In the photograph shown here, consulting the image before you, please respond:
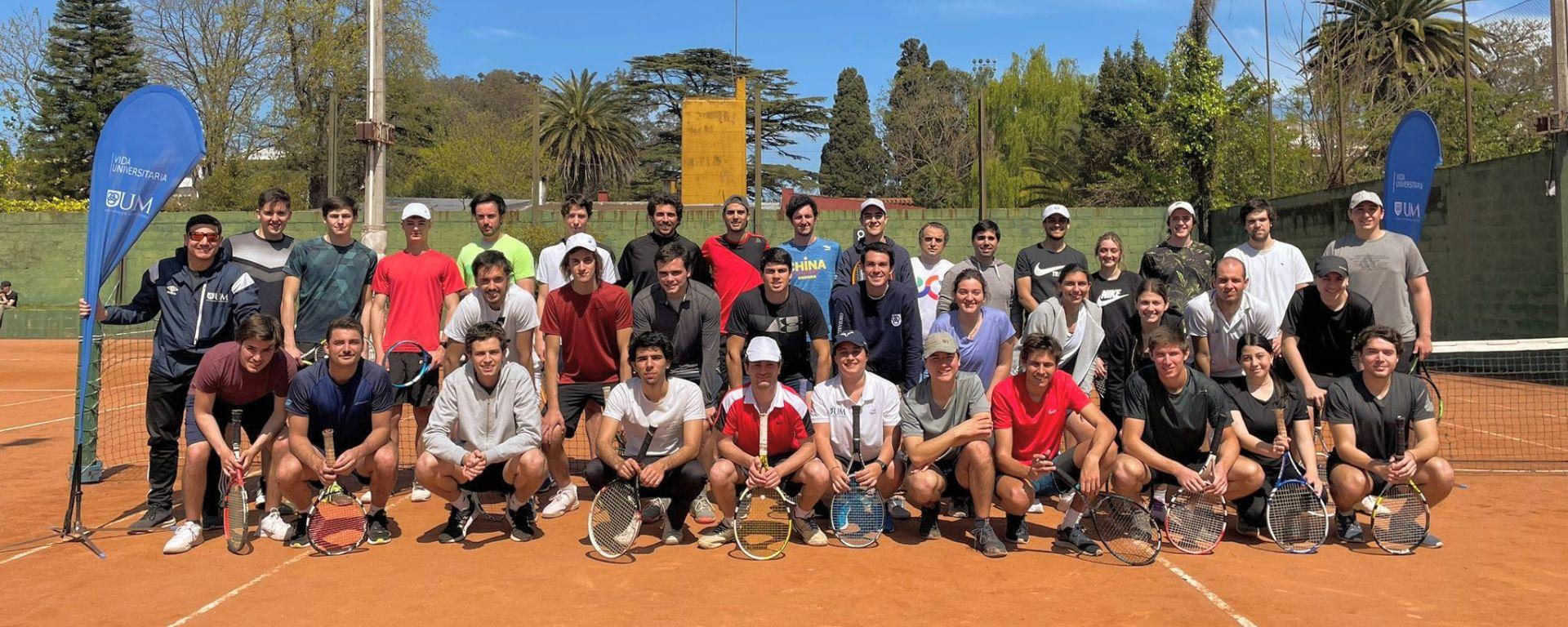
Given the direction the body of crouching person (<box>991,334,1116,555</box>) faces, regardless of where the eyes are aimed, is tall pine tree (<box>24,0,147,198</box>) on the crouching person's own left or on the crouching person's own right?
on the crouching person's own right

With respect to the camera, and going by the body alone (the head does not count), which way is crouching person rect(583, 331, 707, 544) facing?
toward the camera

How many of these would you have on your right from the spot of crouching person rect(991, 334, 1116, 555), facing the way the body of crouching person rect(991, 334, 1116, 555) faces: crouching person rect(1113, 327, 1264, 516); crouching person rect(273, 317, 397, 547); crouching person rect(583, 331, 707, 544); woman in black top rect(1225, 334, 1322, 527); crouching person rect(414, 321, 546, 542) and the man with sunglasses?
4

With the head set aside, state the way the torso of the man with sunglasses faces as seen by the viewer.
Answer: toward the camera

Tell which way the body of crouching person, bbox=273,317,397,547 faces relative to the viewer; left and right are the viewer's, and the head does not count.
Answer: facing the viewer

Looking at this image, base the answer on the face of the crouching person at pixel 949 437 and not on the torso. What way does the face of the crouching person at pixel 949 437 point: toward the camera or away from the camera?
toward the camera

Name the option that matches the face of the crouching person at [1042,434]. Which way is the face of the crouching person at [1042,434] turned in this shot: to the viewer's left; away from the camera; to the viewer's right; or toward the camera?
toward the camera

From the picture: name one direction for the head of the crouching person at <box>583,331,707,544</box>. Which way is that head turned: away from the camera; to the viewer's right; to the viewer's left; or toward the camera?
toward the camera

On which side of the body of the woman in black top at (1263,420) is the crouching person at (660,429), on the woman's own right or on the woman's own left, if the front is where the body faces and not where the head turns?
on the woman's own right

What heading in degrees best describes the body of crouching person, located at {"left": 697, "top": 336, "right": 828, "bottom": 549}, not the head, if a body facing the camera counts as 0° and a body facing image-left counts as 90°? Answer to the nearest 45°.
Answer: approximately 0°

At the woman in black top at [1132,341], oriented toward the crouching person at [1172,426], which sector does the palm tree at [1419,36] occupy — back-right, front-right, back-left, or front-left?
back-left

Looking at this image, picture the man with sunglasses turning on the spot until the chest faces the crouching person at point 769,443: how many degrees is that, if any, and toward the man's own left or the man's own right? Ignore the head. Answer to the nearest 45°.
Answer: approximately 45° to the man's own left

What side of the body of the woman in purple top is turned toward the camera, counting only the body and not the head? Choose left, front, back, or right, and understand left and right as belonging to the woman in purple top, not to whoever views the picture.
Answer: front

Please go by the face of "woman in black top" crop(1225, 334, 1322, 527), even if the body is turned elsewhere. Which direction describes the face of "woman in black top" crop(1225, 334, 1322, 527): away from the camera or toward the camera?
toward the camera
